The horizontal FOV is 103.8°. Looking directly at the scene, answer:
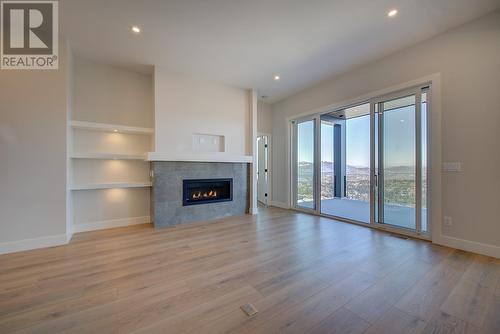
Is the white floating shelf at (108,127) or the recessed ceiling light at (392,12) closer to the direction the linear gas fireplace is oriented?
the recessed ceiling light

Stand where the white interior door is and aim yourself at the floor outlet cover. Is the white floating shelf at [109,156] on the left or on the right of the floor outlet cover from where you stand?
right

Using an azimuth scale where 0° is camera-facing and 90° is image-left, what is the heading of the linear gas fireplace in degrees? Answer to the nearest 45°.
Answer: approximately 315°

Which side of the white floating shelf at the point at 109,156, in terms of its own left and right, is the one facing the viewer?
front

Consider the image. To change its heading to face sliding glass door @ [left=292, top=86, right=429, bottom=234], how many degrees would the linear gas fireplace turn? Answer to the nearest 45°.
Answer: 0° — it already faces it

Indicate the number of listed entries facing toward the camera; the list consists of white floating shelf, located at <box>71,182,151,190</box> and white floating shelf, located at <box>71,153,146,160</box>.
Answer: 2

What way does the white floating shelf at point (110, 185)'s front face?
toward the camera

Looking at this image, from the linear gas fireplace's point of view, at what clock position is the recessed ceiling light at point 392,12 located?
The recessed ceiling light is roughly at 12 o'clock from the linear gas fireplace.

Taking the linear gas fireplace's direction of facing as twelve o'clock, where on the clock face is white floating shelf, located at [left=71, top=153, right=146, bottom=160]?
The white floating shelf is roughly at 4 o'clock from the linear gas fireplace.

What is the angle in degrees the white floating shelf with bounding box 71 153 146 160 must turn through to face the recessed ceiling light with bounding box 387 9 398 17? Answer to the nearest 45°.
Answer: approximately 45° to its left
